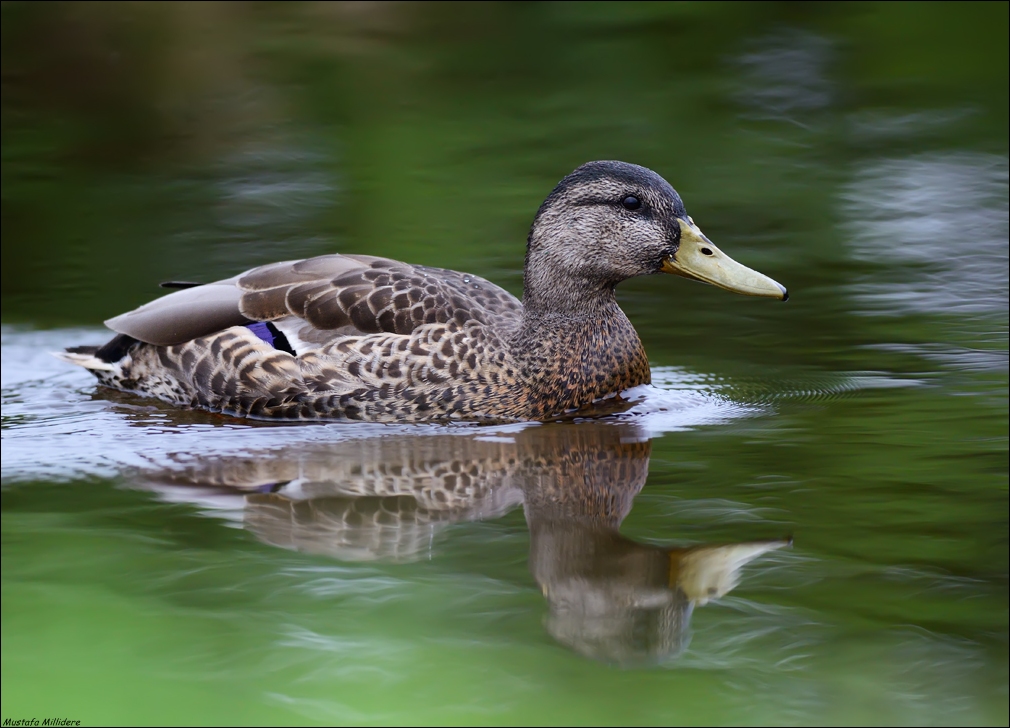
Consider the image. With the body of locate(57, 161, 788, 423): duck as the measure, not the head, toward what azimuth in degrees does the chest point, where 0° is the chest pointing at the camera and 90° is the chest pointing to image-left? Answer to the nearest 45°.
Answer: approximately 270°
